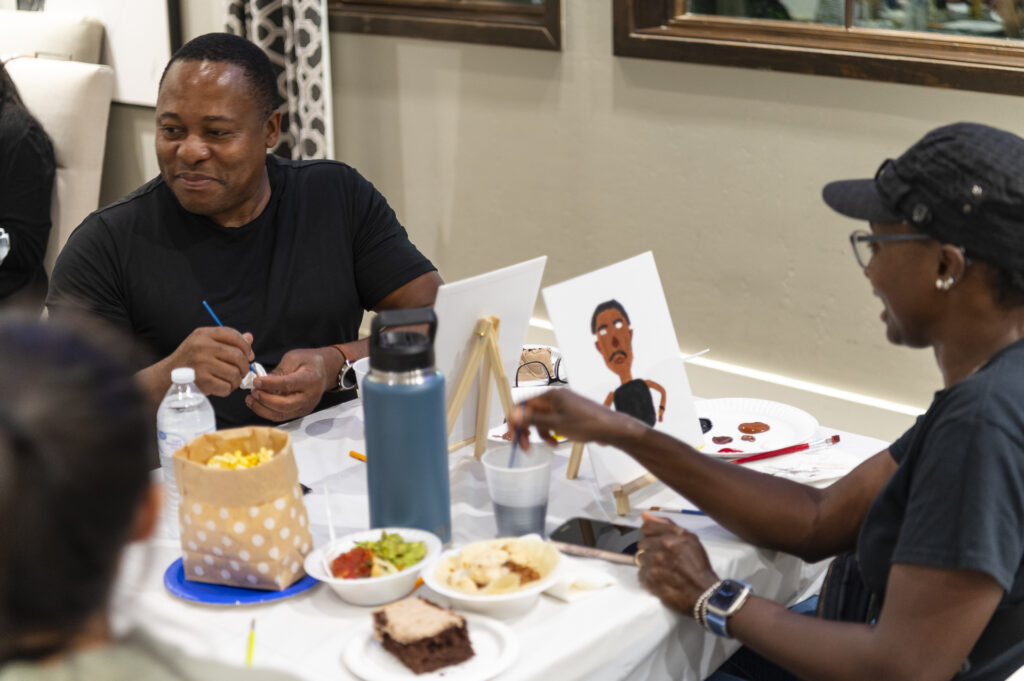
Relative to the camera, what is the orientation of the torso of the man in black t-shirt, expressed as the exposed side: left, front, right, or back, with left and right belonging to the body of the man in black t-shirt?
front

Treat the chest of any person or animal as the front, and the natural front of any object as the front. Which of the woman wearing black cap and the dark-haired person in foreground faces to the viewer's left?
the woman wearing black cap

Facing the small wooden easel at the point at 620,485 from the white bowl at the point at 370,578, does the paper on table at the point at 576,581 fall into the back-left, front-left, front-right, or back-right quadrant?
front-right

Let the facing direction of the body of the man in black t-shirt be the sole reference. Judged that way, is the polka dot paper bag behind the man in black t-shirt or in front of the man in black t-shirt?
in front

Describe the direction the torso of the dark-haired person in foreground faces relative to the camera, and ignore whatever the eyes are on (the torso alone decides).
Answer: away from the camera

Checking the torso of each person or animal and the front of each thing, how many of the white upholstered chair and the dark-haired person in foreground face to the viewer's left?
0

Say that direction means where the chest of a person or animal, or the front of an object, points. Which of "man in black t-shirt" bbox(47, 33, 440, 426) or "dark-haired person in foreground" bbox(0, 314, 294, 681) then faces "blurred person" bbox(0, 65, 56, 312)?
the dark-haired person in foreground

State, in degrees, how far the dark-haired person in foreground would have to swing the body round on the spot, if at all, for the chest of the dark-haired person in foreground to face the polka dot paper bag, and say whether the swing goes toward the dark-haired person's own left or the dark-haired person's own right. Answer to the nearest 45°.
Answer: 0° — they already face it

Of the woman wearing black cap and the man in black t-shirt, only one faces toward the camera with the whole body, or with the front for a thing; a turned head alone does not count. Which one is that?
the man in black t-shirt

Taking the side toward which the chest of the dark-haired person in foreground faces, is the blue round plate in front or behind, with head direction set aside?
in front

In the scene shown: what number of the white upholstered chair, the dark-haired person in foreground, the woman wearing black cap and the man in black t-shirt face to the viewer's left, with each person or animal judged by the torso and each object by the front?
1

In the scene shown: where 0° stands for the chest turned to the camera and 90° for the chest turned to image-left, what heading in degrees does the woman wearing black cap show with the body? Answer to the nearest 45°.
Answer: approximately 90°

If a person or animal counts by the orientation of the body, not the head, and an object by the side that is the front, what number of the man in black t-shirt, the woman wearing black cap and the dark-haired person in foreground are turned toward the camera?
1

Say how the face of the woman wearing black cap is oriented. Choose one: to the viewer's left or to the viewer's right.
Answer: to the viewer's left
